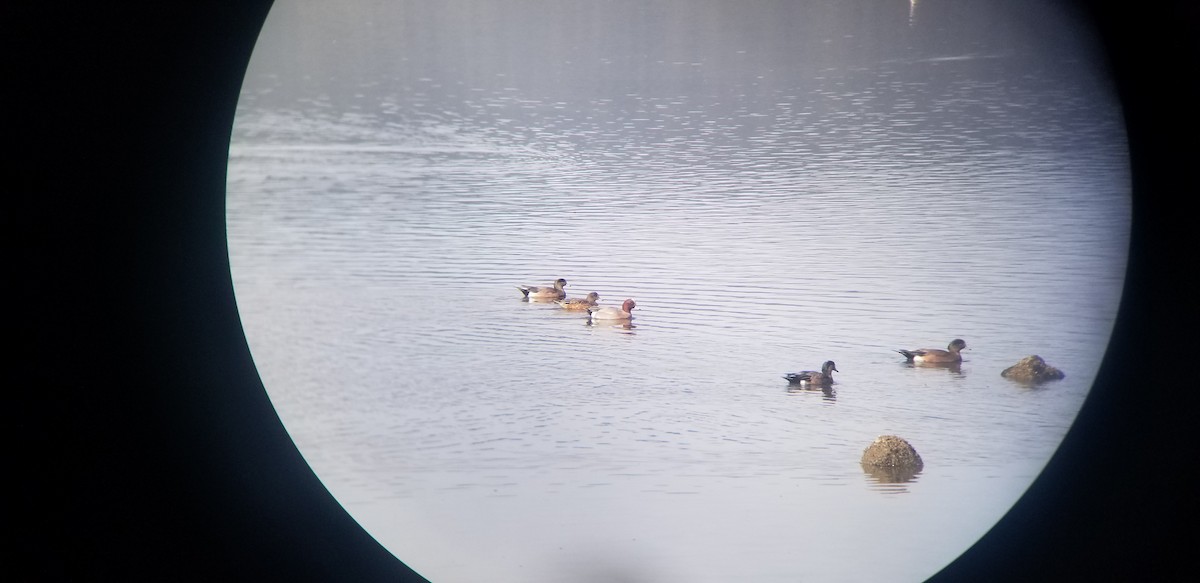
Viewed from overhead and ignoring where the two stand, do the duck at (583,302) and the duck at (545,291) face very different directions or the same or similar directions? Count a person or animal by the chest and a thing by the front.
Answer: same or similar directions

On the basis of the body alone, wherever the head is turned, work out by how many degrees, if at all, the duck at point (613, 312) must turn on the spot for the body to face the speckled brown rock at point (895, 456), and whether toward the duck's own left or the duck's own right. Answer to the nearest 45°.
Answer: approximately 90° to the duck's own right

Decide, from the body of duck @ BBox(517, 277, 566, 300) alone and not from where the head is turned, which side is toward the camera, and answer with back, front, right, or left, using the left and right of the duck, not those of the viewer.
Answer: right

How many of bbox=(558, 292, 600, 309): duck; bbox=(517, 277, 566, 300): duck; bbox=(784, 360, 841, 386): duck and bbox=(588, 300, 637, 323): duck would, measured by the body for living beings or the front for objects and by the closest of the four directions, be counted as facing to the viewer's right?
4

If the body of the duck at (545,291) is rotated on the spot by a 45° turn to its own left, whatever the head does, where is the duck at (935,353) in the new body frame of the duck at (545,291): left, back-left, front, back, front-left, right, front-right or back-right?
front-right

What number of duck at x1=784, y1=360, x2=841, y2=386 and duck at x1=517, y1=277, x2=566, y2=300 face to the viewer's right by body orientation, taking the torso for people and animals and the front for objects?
2

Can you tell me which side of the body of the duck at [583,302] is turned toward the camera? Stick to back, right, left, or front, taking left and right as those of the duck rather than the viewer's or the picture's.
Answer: right

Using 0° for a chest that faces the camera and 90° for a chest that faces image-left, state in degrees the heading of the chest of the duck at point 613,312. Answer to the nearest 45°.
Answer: approximately 270°

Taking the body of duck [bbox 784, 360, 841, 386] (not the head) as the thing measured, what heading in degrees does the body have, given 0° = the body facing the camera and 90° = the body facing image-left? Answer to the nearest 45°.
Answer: approximately 270°

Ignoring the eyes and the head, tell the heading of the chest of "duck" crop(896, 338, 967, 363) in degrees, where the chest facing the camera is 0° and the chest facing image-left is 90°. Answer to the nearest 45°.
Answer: approximately 270°

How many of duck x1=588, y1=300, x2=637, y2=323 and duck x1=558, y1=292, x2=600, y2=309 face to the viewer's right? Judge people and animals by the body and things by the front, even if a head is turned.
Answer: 2

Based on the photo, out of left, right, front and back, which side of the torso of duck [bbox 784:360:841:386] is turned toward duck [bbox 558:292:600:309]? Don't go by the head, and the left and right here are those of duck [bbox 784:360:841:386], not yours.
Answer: left
